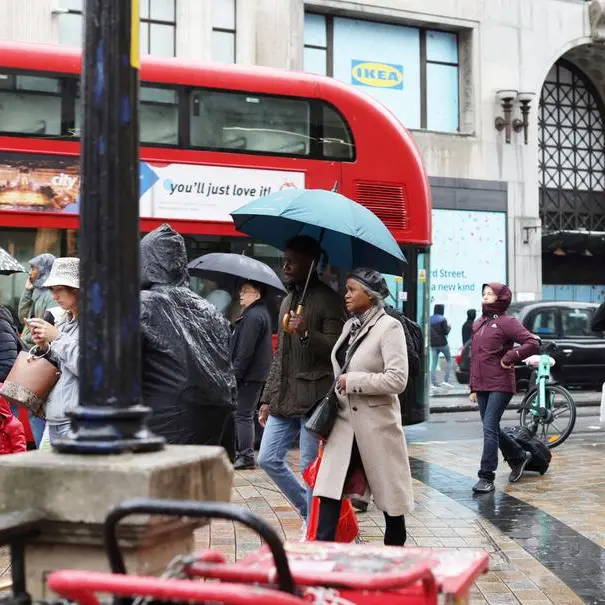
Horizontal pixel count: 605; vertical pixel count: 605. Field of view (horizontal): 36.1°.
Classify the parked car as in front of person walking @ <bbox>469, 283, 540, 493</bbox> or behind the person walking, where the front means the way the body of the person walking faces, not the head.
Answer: behind

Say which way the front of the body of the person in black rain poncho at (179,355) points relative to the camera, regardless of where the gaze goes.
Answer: away from the camera

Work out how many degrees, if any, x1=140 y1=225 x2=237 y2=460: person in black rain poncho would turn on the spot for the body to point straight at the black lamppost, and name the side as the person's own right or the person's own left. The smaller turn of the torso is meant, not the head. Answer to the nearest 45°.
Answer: approximately 180°

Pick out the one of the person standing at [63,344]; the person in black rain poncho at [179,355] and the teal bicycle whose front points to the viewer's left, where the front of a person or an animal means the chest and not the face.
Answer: the person standing

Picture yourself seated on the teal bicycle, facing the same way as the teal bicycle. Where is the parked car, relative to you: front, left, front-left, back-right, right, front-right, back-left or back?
back-left

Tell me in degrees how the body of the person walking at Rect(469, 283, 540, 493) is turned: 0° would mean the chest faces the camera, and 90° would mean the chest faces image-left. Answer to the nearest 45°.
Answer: approximately 45°
